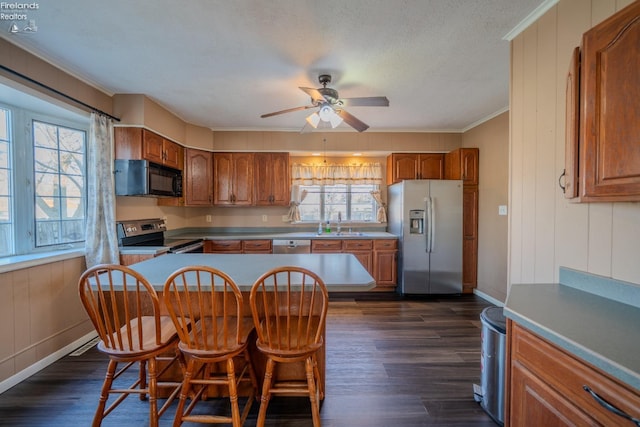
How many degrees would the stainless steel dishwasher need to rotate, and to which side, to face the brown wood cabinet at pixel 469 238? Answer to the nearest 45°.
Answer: approximately 90° to its left

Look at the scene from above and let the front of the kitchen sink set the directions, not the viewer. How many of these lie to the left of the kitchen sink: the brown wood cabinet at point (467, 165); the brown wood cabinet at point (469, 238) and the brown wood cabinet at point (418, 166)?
3

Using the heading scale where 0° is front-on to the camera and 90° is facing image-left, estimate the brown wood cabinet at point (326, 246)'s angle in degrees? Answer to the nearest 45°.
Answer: approximately 0°

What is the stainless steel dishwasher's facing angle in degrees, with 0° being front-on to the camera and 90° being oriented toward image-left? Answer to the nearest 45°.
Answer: approximately 0°

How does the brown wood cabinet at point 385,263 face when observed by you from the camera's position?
facing the viewer

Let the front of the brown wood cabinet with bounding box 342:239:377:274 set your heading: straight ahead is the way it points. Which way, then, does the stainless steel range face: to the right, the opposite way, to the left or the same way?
to the left

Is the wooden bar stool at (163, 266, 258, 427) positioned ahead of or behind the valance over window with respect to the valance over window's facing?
ahead

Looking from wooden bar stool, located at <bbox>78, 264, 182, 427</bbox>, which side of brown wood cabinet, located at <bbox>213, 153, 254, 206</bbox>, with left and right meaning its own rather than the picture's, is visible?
front

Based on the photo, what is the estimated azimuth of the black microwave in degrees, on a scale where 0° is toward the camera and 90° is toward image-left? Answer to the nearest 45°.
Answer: approximately 315°
